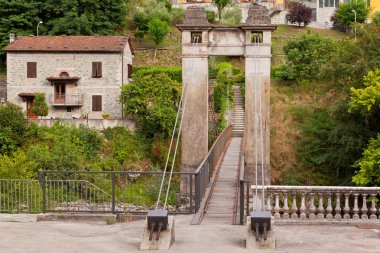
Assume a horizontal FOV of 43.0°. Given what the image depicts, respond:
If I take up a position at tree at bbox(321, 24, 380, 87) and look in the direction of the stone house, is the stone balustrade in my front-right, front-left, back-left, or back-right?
front-left

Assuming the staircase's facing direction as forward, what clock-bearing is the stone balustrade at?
The stone balustrade is roughly at 12 o'clock from the staircase.

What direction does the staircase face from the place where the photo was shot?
facing the viewer

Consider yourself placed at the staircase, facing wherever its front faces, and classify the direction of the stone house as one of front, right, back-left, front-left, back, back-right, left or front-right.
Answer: right

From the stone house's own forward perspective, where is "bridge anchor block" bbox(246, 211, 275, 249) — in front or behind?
in front

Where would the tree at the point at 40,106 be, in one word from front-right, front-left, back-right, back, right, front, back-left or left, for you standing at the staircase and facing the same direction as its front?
right

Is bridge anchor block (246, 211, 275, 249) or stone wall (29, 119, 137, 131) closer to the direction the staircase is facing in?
the bridge anchor block

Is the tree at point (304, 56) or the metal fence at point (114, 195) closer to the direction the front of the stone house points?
the metal fence

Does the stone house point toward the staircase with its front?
no

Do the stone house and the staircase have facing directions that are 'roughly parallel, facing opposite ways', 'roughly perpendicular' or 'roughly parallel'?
roughly parallel

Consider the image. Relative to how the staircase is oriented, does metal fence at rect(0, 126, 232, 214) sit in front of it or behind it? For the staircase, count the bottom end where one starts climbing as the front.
in front

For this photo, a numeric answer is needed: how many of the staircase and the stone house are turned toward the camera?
2

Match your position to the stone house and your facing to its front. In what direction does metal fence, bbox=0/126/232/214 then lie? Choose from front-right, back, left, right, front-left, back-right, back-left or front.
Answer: front

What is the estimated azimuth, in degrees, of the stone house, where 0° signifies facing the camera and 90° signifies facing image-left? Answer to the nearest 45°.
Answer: approximately 0°

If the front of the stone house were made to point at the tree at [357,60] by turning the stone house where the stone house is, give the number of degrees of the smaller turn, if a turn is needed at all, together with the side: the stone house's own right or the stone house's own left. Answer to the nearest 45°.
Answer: approximately 45° to the stone house's own left
